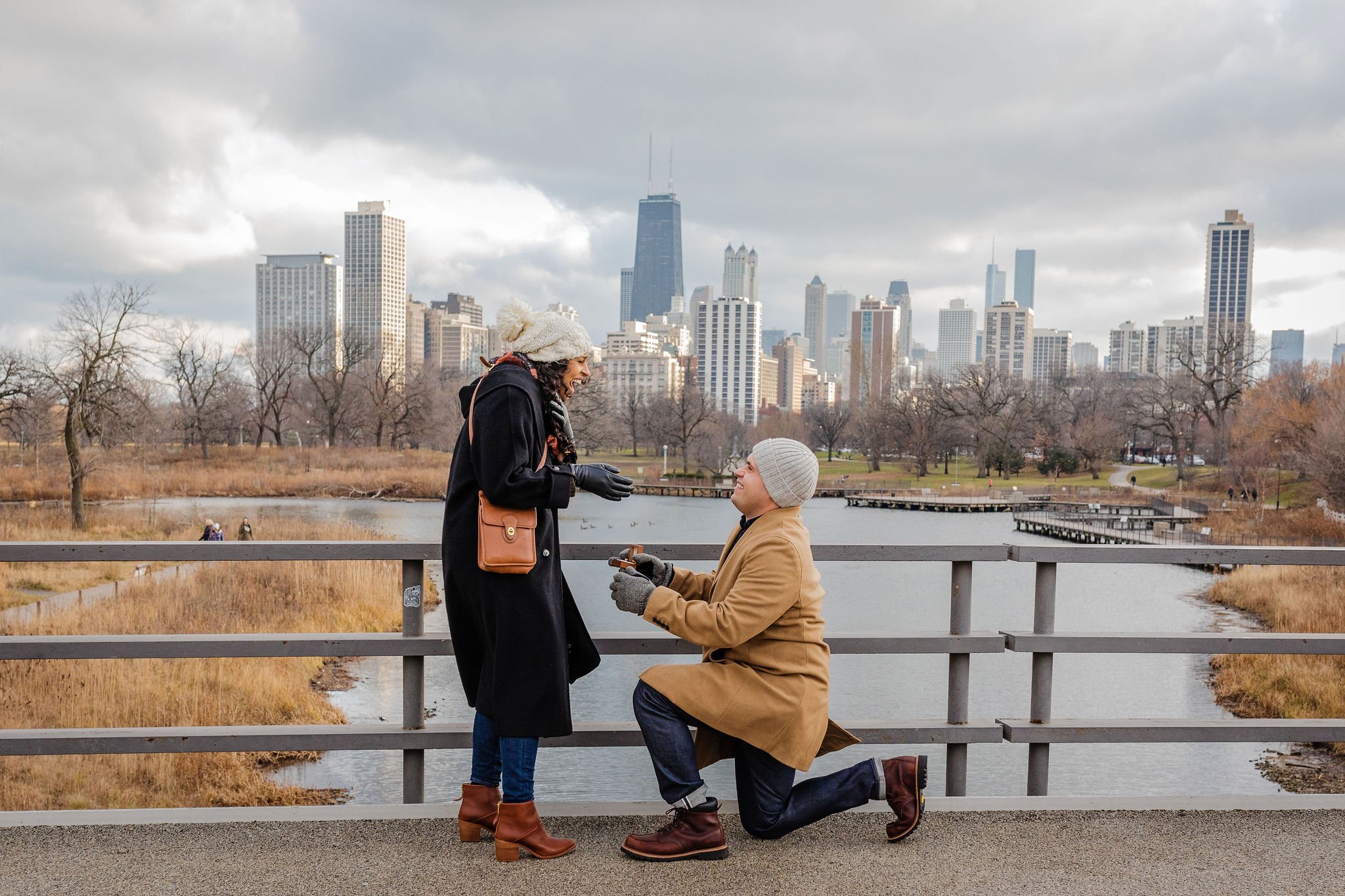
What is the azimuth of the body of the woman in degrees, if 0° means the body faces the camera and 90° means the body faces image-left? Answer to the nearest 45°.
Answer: approximately 270°

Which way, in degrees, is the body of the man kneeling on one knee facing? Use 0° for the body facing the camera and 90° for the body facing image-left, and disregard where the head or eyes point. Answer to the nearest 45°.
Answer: approximately 90°

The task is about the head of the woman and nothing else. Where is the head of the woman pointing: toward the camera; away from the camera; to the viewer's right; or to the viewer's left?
to the viewer's right

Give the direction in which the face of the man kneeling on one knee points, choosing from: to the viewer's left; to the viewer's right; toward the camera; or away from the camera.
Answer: to the viewer's left
